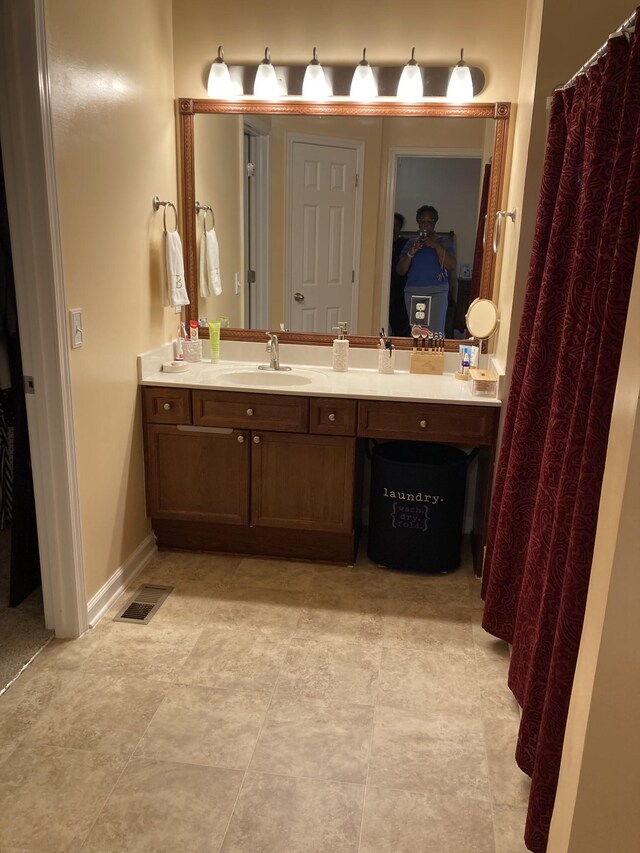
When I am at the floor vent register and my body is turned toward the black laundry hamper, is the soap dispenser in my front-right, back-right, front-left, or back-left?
front-left

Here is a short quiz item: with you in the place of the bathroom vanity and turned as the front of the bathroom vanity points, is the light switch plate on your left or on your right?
on your right

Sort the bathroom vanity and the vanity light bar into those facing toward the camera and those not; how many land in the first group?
2

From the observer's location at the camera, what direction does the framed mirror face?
facing the viewer

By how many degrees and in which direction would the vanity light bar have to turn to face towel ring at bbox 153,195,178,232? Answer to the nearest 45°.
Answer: approximately 90° to its right

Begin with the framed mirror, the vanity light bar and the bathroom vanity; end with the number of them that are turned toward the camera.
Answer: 3

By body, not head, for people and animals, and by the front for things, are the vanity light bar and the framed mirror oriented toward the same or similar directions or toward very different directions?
same or similar directions

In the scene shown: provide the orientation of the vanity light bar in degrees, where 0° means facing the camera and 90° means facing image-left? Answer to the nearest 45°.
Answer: approximately 0°
